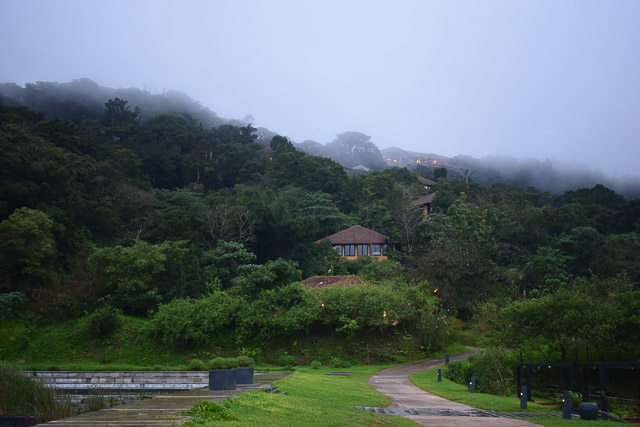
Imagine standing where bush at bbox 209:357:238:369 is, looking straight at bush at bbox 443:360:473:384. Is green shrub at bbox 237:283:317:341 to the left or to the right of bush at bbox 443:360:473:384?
left

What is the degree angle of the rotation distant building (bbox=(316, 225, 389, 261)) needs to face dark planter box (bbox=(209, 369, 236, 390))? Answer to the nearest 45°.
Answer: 0° — it already faces it

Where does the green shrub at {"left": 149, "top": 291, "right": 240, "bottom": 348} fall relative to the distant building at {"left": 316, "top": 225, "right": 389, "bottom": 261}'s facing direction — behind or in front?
in front

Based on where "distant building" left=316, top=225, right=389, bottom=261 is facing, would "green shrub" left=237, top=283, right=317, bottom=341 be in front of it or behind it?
in front

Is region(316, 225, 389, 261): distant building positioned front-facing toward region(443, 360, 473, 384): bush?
yes

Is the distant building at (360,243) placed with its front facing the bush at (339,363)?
yes

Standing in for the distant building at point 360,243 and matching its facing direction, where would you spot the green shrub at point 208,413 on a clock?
The green shrub is roughly at 12 o'clock from the distant building.

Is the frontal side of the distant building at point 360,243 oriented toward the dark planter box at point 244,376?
yes

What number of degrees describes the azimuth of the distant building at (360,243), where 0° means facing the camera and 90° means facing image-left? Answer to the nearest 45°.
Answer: approximately 0°

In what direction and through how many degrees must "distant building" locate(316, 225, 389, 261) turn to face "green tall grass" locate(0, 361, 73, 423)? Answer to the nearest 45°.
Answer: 0° — it already faces it
